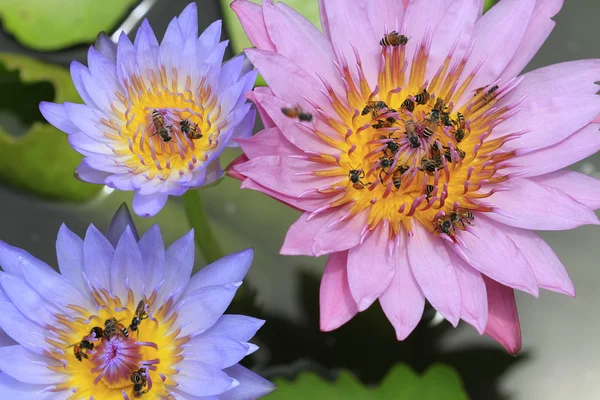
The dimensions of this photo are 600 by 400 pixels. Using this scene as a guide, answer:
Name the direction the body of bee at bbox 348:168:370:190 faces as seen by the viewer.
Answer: away from the camera

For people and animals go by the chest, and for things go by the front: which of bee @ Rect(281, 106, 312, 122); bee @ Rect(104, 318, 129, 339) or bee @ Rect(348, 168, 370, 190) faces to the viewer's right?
bee @ Rect(281, 106, 312, 122)

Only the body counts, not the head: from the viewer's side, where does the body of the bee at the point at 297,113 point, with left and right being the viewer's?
facing to the right of the viewer

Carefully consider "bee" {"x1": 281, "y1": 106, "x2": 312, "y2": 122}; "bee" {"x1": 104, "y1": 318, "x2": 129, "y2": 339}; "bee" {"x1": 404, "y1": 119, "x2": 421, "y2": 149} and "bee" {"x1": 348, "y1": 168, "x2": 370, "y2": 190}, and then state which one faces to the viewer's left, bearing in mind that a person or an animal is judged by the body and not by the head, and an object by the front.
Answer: "bee" {"x1": 104, "y1": 318, "x2": 129, "y2": 339}

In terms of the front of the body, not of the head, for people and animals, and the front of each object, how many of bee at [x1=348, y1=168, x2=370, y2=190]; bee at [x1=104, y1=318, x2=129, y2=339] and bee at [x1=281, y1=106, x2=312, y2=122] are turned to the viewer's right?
1

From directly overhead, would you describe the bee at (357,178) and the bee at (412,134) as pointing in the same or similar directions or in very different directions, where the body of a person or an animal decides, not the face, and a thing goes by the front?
very different directions
